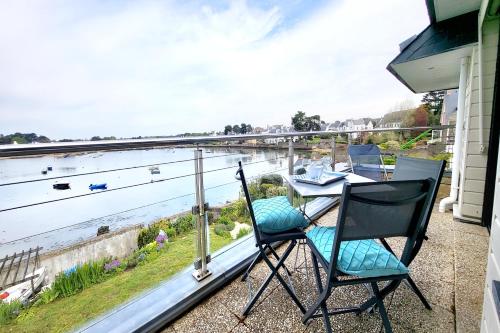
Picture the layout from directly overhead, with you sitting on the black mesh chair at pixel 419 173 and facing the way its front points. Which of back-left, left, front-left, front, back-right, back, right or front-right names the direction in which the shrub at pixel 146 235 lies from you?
front-right

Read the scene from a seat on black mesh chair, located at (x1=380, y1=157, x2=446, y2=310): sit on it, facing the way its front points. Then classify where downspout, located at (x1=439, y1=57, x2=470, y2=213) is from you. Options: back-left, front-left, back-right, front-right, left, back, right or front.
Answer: back-right

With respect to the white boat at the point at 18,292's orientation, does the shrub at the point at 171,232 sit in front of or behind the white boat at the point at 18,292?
in front

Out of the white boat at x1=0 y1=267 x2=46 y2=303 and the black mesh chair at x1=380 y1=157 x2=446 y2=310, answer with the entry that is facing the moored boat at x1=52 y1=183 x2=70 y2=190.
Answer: the black mesh chair

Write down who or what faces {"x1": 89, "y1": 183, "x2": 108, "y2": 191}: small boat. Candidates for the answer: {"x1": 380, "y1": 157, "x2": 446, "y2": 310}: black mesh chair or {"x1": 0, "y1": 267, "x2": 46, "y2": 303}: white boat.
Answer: the black mesh chair

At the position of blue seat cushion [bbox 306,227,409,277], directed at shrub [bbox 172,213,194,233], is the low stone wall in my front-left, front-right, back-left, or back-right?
front-left

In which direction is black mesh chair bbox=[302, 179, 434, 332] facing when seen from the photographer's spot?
facing away from the viewer and to the left of the viewer

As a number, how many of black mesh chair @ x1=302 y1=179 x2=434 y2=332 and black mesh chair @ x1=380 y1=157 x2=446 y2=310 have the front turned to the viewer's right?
0

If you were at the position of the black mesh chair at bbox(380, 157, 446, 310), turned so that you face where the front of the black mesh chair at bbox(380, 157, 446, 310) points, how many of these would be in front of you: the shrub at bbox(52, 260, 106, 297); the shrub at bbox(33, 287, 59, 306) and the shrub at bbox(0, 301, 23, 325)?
3

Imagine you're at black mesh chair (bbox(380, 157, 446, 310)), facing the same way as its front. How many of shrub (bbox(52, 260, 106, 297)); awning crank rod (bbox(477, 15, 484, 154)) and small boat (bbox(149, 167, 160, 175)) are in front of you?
2

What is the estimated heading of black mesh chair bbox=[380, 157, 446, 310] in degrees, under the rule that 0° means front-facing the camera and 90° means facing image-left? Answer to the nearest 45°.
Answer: approximately 45°
